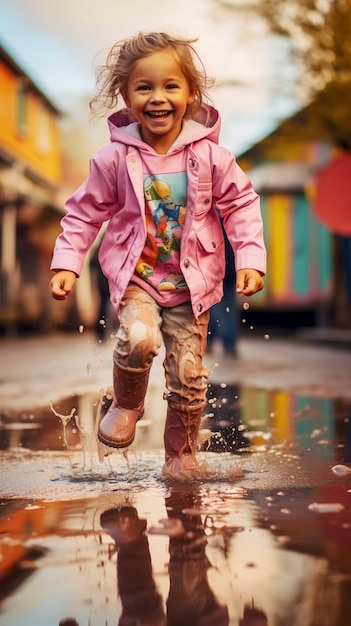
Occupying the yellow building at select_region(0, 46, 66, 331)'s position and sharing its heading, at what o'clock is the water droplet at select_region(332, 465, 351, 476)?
The water droplet is roughly at 3 o'clock from the yellow building.

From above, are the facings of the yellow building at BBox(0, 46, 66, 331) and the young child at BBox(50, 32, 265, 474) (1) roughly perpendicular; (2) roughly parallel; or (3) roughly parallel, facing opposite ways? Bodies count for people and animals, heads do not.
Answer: roughly perpendicular

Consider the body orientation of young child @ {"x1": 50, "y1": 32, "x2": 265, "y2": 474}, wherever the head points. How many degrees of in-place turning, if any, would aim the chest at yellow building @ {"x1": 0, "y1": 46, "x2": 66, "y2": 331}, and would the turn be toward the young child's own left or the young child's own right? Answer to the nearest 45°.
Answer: approximately 180°

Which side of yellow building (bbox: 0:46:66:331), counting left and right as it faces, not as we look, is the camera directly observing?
right

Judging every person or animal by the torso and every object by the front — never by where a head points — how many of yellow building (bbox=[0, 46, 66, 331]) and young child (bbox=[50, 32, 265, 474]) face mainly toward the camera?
1

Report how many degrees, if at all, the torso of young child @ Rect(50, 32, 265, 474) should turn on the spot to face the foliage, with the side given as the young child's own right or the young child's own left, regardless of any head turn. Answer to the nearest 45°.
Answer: approximately 180°

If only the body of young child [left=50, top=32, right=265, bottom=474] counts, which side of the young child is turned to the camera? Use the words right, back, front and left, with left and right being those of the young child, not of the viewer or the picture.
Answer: front

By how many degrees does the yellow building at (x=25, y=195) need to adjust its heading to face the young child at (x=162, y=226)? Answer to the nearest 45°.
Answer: approximately 90° to its right
